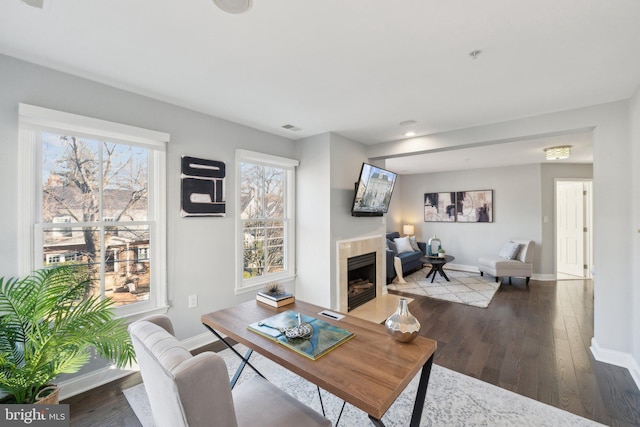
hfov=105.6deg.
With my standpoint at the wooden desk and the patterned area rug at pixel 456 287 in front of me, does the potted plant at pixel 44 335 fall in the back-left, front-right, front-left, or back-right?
back-left

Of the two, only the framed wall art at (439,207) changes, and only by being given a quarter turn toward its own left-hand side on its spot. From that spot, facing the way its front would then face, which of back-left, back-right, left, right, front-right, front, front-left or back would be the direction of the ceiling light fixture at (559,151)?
front-right

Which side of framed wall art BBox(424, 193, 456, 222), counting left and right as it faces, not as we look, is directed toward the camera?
front

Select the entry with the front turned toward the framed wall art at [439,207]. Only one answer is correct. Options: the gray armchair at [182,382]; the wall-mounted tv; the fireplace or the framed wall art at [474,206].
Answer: the gray armchair

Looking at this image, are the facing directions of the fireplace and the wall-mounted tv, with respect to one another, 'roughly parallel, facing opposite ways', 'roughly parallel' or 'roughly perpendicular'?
roughly parallel

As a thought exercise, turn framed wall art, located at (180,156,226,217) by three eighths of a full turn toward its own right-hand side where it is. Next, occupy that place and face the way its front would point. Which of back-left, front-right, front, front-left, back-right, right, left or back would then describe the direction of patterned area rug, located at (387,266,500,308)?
back

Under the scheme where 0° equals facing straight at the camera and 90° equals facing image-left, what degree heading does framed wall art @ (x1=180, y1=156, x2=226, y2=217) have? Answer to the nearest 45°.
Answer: approximately 315°

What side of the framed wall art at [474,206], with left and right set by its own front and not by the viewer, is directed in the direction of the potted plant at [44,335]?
front

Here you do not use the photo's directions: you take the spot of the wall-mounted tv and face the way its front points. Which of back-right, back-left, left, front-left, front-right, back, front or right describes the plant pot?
right

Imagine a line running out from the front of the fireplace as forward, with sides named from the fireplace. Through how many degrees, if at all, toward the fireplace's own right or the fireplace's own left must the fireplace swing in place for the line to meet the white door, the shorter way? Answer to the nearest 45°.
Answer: approximately 90° to the fireplace's own left

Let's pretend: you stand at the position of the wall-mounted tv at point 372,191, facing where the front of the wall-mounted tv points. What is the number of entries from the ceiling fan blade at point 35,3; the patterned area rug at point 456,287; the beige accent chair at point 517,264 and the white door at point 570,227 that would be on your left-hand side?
3

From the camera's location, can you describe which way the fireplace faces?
facing the viewer and to the right of the viewer

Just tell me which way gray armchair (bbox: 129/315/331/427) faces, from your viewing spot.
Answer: facing away from the viewer and to the right of the viewer

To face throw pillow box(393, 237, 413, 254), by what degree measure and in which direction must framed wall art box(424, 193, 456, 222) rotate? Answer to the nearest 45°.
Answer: approximately 45° to its right

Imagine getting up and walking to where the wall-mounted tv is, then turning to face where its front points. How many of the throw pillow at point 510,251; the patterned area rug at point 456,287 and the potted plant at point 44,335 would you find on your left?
2

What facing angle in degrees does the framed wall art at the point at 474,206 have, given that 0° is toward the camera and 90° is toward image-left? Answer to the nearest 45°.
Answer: approximately 0°

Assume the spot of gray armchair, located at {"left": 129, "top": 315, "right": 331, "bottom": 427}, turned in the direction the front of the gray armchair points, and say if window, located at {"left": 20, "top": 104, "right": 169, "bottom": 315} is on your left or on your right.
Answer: on your left

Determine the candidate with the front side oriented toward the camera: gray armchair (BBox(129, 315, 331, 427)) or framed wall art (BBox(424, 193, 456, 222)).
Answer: the framed wall art

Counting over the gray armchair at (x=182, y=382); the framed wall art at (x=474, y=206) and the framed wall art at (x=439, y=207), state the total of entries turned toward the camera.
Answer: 2
